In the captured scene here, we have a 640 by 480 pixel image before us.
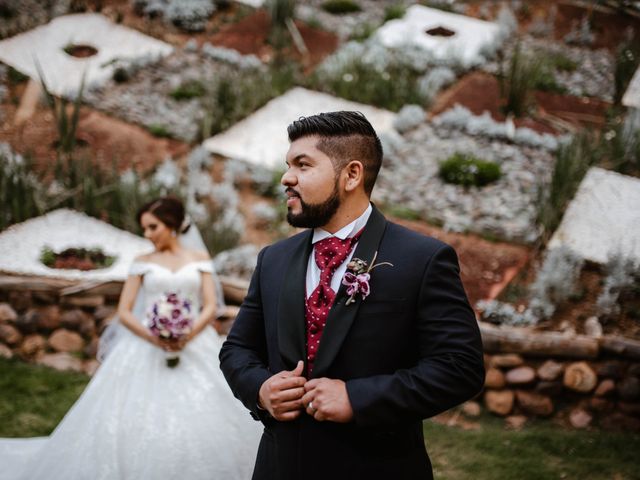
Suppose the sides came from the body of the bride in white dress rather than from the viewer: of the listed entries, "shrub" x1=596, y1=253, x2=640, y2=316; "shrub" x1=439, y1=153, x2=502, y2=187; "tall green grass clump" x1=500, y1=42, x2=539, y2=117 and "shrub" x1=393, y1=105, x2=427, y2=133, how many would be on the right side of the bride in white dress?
0

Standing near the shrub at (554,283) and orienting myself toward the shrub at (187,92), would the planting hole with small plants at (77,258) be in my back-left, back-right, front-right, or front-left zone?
front-left

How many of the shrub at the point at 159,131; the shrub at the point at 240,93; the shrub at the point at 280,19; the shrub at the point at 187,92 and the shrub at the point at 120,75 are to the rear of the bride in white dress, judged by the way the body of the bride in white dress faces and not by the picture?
5

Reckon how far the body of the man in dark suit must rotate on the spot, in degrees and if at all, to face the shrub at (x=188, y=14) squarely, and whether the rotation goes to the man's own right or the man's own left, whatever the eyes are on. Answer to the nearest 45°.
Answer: approximately 135° to the man's own right

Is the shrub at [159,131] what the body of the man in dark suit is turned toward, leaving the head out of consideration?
no

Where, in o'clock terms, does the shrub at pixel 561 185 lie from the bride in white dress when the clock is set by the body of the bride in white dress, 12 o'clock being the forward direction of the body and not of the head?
The shrub is roughly at 8 o'clock from the bride in white dress.

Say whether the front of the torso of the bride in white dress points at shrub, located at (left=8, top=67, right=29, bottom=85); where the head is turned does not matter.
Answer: no

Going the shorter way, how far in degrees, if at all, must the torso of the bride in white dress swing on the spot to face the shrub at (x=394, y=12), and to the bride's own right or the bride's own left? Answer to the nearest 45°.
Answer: approximately 135° to the bride's own left

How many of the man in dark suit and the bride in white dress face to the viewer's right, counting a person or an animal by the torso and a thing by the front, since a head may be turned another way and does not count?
0

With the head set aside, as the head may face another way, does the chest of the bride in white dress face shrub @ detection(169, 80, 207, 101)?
no

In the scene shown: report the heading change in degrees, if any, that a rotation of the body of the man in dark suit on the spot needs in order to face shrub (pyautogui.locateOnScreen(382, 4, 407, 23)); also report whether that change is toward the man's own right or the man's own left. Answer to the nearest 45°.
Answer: approximately 135° to the man's own right

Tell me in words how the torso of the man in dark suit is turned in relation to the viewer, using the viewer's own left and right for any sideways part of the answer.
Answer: facing the viewer and to the left of the viewer

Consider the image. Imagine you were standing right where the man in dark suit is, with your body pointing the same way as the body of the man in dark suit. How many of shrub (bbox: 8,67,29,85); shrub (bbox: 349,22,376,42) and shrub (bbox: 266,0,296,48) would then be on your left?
0

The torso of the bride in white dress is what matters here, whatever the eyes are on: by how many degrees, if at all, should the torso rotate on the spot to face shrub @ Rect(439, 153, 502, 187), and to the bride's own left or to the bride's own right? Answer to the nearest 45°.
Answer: approximately 135° to the bride's own left

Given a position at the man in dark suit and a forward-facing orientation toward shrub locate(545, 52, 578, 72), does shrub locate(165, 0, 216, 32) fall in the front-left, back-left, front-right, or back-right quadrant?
front-left

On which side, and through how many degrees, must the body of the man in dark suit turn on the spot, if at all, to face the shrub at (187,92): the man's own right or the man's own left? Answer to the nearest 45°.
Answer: approximately 135° to the man's own right

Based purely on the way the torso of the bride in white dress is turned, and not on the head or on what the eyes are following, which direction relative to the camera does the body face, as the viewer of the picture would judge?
toward the camera

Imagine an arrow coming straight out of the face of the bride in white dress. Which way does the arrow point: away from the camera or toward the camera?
toward the camera

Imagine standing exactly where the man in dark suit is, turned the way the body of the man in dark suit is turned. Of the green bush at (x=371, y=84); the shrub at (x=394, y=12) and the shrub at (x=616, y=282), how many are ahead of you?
0

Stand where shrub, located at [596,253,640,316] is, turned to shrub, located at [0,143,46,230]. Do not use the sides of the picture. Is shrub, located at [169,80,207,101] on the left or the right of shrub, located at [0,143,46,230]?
right

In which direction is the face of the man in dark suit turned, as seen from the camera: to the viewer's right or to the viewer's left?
to the viewer's left
